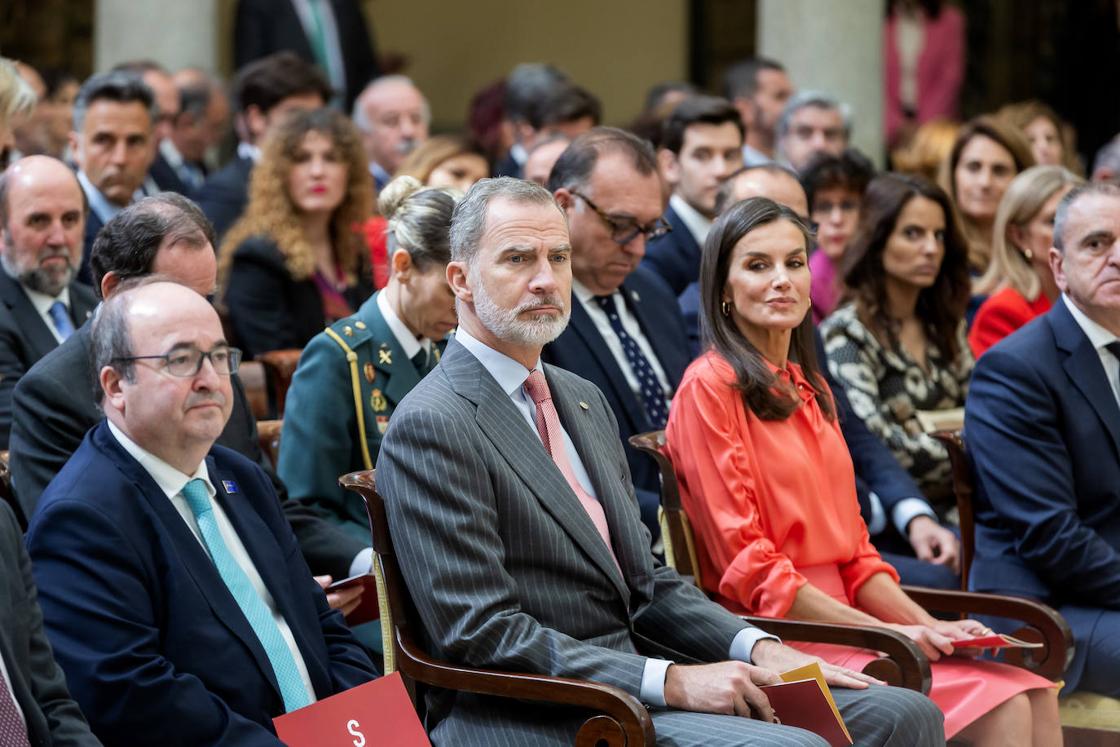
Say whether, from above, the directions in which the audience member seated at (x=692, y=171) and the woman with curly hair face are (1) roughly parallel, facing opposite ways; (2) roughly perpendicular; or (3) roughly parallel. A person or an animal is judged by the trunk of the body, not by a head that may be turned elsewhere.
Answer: roughly parallel

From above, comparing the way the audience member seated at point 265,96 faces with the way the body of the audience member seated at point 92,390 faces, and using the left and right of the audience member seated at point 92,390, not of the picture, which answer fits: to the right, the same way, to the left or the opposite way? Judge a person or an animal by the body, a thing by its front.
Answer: the same way

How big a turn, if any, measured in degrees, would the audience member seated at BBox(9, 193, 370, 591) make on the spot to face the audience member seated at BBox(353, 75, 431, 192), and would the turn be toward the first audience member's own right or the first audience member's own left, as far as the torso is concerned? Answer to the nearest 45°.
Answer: approximately 135° to the first audience member's own left

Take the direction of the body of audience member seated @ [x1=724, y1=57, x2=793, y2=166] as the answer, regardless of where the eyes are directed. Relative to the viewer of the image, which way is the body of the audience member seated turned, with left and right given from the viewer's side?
facing the viewer and to the right of the viewer

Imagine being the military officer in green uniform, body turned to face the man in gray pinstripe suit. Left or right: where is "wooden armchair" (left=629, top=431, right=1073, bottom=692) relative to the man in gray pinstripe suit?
left

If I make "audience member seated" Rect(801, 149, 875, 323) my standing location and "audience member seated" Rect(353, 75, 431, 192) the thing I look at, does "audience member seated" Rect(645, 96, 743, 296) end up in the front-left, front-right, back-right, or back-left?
front-left

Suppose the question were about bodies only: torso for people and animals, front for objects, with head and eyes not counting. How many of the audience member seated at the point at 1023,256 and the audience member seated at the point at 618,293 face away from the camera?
0

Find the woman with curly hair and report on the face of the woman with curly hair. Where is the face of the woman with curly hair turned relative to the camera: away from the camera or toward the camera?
toward the camera

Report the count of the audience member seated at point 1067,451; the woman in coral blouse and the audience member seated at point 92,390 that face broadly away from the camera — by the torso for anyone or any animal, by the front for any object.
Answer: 0

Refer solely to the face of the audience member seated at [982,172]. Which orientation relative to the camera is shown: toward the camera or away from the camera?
toward the camera

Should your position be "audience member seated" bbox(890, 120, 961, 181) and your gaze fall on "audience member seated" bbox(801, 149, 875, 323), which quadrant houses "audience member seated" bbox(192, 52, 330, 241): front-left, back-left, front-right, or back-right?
front-right

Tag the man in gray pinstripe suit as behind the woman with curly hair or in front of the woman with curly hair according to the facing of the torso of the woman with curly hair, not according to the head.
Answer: in front

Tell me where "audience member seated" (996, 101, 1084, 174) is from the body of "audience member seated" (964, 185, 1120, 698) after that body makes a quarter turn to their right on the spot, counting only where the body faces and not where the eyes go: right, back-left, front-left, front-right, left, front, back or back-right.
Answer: back-right

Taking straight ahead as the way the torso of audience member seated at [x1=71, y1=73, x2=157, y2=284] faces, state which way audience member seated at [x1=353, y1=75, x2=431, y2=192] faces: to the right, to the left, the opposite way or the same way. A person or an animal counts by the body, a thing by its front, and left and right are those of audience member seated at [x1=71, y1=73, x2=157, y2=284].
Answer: the same way

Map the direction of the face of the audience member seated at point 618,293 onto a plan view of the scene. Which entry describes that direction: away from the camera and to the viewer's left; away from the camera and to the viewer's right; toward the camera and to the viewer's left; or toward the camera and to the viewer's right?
toward the camera and to the viewer's right

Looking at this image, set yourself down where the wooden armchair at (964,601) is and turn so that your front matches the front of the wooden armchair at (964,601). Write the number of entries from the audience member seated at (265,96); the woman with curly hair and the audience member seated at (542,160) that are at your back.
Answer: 3

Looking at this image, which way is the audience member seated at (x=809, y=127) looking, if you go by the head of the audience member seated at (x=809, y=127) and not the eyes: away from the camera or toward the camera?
toward the camera

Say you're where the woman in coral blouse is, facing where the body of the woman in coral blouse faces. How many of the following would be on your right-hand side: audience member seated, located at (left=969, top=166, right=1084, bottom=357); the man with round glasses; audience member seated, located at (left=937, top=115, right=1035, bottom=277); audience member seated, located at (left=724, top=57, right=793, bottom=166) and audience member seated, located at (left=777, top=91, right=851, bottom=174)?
1

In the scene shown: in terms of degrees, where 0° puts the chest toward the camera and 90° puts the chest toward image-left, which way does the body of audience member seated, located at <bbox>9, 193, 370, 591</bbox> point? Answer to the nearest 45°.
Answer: approximately 315°
